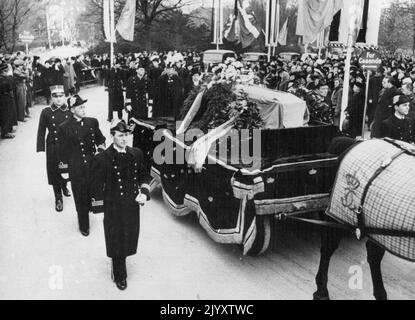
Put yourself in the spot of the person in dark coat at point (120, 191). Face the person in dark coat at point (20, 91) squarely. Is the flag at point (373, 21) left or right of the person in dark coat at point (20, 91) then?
right

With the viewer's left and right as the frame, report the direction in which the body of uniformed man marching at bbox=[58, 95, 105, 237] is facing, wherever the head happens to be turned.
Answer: facing the viewer and to the right of the viewer

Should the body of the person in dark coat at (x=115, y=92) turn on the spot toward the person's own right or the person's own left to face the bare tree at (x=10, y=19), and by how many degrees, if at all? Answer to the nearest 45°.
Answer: approximately 135° to the person's own right

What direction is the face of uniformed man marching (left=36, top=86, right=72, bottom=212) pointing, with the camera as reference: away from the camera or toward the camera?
toward the camera

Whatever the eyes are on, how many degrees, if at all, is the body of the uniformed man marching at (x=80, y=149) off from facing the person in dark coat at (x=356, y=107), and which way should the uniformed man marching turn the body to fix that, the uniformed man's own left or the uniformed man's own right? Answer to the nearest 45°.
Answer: approximately 90° to the uniformed man's own left

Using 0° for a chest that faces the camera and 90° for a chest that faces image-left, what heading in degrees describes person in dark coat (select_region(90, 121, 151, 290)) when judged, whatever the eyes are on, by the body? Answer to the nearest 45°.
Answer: approximately 315°

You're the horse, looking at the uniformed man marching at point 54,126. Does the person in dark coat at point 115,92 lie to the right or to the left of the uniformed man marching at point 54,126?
right

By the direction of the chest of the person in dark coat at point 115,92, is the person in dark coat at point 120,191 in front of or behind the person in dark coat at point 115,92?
in front

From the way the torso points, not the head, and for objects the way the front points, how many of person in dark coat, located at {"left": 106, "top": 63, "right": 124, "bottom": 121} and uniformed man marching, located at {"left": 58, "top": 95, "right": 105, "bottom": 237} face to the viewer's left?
0

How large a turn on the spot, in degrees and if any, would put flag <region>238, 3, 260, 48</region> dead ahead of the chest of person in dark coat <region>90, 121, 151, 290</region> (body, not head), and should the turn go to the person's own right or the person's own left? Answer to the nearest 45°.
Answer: approximately 135° to the person's own left

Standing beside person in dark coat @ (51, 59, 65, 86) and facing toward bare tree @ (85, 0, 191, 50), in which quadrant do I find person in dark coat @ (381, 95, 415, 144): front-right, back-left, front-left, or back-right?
back-right

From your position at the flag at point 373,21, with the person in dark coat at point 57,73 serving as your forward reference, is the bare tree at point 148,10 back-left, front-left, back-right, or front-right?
front-right

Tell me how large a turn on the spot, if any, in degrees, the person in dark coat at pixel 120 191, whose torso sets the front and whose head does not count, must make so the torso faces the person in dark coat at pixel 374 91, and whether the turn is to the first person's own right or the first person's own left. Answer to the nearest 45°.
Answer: approximately 90° to the first person's own left

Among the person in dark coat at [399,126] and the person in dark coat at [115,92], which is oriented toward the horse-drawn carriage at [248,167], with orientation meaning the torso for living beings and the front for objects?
the person in dark coat at [115,92]

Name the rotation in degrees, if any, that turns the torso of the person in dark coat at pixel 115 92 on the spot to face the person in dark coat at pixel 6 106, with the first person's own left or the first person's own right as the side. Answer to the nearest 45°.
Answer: approximately 45° to the first person's own right

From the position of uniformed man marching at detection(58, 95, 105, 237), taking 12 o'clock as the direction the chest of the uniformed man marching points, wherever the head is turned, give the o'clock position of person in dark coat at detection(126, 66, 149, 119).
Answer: The person in dark coat is roughly at 8 o'clock from the uniformed man marching.

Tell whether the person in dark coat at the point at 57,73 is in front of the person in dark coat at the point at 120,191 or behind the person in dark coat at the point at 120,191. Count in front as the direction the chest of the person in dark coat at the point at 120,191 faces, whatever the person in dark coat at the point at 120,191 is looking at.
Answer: behind

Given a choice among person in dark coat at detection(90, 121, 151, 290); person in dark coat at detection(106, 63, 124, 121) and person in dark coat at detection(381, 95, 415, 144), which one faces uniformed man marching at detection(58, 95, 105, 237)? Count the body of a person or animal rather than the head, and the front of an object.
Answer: person in dark coat at detection(106, 63, 124, 121)

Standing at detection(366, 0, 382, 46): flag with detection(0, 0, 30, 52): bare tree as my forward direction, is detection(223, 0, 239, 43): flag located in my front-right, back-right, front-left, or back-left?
front-right
